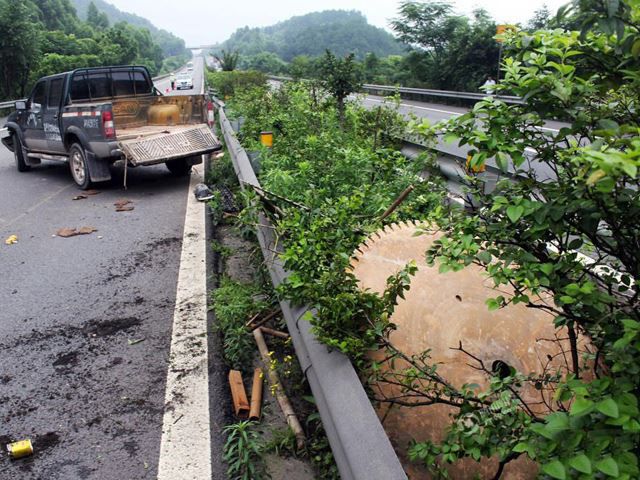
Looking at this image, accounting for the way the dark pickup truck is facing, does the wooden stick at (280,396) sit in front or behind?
behind

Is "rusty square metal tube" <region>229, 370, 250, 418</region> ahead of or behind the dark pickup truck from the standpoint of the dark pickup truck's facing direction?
behind

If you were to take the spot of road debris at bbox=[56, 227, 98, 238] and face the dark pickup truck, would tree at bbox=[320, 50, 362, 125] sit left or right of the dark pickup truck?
right

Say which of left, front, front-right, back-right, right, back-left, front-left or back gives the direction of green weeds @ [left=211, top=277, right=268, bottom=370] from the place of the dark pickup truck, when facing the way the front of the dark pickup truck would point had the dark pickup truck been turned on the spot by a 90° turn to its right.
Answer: back-right

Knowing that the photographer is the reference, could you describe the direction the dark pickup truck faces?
facing away from the viewer and to the left of the viewer

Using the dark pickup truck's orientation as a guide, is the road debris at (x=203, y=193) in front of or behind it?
behind

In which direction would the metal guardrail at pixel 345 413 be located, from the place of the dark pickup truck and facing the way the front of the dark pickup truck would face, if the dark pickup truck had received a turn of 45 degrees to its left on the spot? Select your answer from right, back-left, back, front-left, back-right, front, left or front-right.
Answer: left

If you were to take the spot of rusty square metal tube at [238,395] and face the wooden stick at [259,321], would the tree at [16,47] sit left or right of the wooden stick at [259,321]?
left

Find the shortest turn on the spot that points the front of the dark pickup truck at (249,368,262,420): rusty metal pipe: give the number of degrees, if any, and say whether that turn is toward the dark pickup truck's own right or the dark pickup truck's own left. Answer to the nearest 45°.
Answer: approximately 135° to the dark pickup truck's own left

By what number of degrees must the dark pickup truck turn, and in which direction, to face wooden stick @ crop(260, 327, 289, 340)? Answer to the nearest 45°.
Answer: approximately 135° to its left
